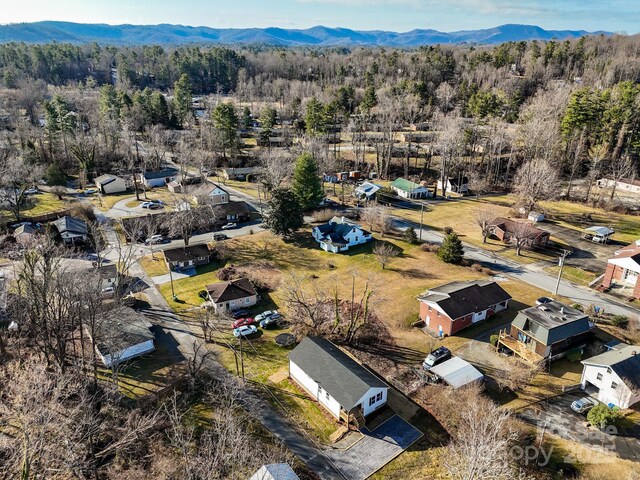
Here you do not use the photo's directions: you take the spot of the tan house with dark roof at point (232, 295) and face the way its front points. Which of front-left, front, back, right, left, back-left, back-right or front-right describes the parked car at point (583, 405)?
front-left

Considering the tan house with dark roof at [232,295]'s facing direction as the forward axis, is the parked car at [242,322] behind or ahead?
ahead

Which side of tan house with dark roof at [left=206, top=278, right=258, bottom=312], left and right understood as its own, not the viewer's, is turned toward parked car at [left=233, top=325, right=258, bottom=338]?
front

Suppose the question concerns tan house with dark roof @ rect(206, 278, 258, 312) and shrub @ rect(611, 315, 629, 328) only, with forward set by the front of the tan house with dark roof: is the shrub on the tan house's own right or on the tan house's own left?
on the tan house's own left

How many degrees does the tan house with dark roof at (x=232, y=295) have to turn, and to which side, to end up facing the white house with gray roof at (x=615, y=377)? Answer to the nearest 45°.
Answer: approximately 45° to its left

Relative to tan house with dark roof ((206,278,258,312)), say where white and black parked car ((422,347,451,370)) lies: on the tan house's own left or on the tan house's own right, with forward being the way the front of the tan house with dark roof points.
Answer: on the tan house's own left

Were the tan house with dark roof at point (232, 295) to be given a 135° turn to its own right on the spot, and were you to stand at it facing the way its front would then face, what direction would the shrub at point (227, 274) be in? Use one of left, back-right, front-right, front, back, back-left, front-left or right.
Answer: front-right

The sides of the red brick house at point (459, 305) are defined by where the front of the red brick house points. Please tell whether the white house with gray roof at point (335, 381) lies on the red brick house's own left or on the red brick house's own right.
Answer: on the red brick house's own right

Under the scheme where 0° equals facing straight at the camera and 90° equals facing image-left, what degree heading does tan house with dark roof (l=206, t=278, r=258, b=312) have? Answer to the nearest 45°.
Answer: approximately 0°
